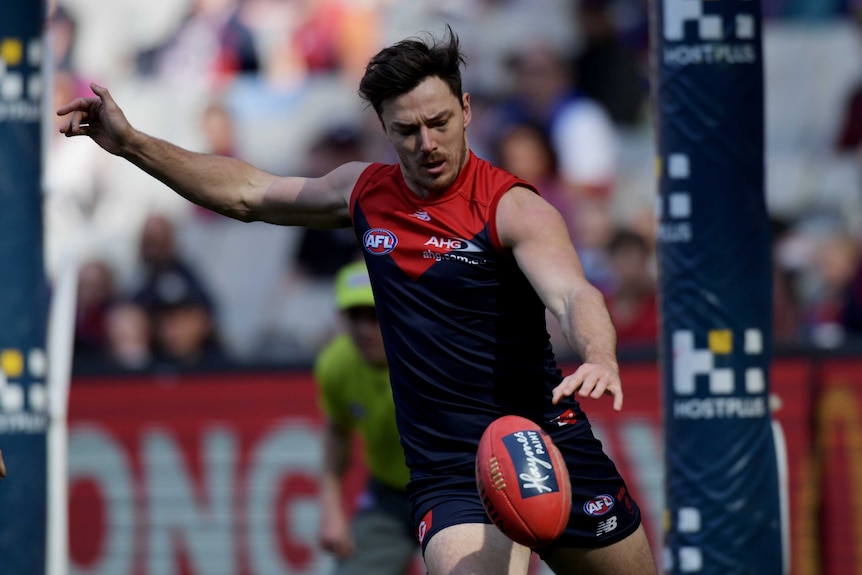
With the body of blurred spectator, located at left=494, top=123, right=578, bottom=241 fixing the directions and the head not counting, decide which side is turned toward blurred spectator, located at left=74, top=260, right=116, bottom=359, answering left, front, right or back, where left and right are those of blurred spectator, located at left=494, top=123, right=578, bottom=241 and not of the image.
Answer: right

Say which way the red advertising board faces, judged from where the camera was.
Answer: facing the viewer

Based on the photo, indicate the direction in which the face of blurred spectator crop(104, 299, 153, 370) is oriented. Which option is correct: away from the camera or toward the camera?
toward the camera

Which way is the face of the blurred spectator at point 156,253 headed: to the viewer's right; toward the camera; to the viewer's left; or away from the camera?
toward the camera

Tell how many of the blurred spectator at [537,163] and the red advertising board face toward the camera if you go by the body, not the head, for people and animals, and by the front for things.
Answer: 2

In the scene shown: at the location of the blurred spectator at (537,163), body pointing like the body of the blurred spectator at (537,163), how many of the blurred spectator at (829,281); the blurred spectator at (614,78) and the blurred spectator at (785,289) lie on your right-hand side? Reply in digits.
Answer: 0

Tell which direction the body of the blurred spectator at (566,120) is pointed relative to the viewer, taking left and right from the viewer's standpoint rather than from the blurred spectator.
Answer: facing the viewer and to the left of the viewer

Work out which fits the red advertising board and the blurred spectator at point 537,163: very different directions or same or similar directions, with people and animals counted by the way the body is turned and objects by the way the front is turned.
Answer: same or similar directions

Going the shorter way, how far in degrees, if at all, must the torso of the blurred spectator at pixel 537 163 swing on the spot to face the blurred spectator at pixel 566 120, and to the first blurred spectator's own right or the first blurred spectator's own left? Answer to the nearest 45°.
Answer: approximately 135° to the first blurred spectator's own left

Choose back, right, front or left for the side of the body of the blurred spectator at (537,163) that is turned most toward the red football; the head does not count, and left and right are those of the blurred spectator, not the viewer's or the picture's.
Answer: front

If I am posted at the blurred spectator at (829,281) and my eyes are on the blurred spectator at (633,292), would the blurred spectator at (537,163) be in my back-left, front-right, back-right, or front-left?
front-right

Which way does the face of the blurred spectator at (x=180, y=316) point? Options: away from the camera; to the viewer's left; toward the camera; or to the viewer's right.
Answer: toward the camera

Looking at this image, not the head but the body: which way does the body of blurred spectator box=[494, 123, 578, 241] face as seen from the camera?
toward the camera

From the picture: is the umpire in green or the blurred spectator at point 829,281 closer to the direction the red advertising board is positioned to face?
the umpire in green

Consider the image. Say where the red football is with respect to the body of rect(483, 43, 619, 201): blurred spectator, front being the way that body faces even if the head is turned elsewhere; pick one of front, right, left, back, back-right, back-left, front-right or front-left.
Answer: front-left
